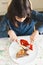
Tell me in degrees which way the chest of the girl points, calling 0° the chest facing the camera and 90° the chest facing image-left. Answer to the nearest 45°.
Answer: approximately 0°
